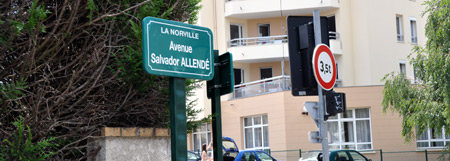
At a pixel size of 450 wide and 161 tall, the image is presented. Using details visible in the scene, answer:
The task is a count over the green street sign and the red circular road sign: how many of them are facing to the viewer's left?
0

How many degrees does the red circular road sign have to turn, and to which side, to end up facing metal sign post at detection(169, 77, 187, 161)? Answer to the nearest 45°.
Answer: approximately 45° to its right

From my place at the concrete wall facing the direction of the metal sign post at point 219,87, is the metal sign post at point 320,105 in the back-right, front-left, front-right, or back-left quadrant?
front-left

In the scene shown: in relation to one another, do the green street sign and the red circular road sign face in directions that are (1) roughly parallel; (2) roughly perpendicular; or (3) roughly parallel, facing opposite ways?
roughly parallel

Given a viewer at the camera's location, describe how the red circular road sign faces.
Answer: facing the viewer and to the right of the viewer

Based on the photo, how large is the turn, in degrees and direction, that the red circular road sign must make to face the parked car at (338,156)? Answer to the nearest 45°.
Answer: approximately 135° to its left
